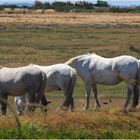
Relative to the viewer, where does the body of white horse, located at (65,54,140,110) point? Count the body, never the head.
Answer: to the viewer's left

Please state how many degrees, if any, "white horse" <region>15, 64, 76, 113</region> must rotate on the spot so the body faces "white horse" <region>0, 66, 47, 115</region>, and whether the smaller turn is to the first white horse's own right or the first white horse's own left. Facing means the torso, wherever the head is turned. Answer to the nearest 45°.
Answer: approximately 45° to the first white horse's own left

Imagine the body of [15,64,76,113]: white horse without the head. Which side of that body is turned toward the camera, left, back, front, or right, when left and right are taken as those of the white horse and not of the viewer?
left

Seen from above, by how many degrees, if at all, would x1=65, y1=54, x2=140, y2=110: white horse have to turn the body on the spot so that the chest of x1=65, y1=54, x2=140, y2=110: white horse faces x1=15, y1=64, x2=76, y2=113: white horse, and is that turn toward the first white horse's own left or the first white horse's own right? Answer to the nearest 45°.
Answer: approximately 45° to the first white horse's own left

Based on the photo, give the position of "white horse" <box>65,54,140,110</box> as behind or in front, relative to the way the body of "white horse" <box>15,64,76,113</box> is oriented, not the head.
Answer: behind
